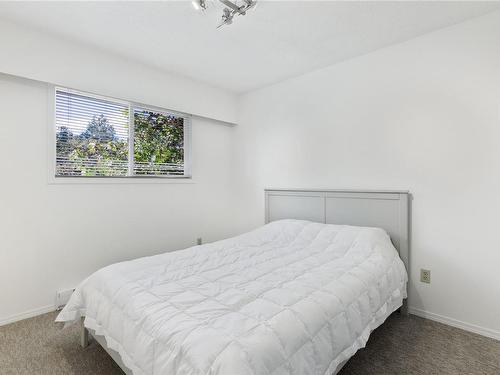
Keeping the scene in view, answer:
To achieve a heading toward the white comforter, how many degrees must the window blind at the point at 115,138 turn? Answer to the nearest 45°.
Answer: approximately 45° to its right

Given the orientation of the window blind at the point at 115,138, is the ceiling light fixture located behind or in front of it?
in front

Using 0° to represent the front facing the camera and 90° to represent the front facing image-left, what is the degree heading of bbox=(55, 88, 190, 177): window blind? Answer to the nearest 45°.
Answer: approximately 315°
